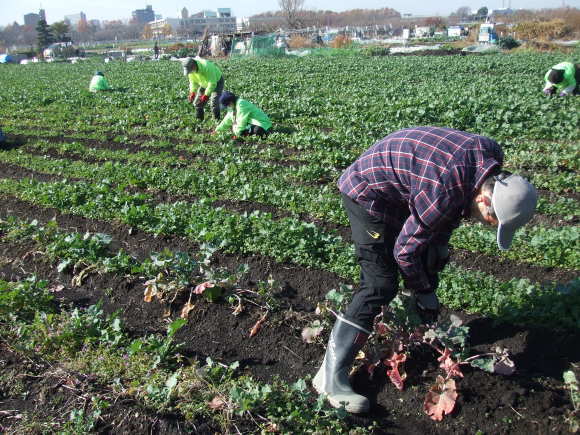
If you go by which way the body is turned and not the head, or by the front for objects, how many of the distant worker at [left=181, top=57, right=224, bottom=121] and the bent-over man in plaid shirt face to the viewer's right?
1

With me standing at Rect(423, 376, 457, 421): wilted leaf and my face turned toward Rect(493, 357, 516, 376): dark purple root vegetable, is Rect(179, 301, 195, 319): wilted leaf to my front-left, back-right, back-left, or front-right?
back-left

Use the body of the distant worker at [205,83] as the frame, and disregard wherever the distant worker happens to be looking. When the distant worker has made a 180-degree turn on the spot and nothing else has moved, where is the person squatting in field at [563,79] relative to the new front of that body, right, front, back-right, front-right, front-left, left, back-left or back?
front-right

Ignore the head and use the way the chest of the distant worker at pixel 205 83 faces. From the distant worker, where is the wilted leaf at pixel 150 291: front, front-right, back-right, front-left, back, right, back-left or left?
front-left

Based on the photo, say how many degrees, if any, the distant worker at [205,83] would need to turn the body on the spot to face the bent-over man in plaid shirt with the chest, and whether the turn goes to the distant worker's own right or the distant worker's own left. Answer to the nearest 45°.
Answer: approximately 45° to the distant worker's own left

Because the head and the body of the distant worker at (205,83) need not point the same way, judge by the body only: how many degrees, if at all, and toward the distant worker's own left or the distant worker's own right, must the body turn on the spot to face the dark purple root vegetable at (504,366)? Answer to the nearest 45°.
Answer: approximately 45° to the distant worker's own left

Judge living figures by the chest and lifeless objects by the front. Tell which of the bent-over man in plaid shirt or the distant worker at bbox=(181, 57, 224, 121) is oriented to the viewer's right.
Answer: the bent-over man in plaid shirt

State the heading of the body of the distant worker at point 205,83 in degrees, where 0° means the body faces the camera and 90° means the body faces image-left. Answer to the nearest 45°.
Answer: approximately 45°

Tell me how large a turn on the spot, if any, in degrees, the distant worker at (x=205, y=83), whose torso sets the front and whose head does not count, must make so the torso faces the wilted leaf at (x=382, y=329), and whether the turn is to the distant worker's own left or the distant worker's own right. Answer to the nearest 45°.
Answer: approximately 45° to the distant worker's own left

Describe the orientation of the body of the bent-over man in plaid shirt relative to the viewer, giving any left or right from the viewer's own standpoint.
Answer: facing to the right of the viewer

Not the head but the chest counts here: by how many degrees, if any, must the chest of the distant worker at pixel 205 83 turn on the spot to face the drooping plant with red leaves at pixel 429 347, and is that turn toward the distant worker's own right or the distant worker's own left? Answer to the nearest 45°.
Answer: approximately 45° to the distant worker's own left
